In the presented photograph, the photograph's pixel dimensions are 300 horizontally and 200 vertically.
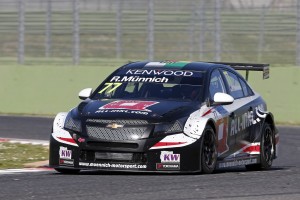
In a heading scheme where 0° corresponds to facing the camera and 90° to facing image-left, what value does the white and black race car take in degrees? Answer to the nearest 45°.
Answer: approximately 45°
